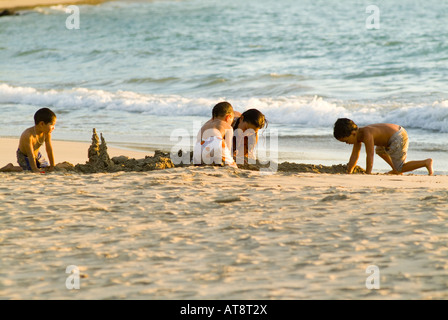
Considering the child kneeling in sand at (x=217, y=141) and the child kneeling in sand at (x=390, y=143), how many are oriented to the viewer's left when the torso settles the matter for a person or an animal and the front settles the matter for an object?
1

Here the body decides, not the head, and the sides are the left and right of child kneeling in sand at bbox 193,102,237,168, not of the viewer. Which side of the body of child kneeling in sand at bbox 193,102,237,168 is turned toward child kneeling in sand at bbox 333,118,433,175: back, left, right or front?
right

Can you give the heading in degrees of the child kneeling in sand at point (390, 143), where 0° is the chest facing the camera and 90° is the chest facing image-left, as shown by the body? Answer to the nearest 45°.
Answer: approximately 90°

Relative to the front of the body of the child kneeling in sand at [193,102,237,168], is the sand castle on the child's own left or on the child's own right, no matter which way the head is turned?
on the child's own left

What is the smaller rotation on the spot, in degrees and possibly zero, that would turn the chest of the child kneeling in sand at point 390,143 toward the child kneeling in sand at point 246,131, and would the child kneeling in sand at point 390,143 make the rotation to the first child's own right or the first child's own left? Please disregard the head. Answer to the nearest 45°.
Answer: approximately 45° to the first child's own left

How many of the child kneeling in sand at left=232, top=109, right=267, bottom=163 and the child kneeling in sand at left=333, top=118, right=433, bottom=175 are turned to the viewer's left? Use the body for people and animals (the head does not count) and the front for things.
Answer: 1

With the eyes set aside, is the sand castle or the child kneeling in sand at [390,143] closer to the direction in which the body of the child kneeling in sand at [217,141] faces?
the child kneeling in sand
